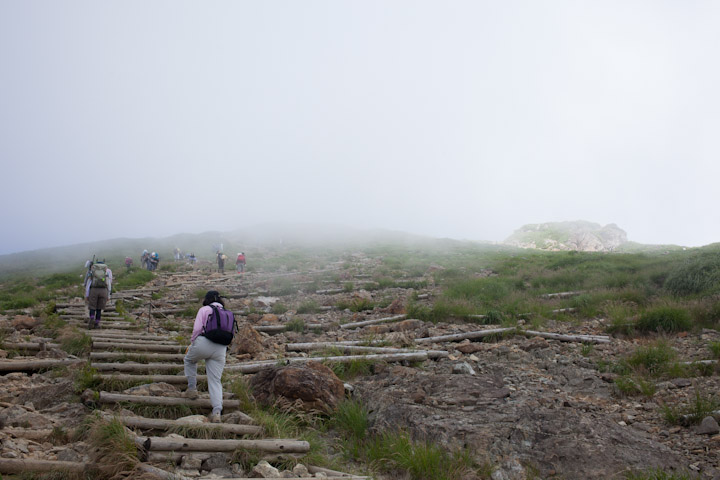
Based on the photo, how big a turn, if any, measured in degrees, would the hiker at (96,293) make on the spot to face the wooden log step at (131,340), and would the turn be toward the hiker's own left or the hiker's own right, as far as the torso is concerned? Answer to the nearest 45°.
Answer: approximately 180°

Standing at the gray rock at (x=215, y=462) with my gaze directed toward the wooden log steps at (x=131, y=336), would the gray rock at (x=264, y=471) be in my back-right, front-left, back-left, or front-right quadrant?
back-right

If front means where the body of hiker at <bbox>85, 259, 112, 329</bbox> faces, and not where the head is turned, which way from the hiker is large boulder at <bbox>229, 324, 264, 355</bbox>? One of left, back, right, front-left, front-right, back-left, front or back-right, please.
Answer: back-right

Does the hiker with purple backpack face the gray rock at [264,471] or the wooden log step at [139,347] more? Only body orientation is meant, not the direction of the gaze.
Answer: the wooden log step

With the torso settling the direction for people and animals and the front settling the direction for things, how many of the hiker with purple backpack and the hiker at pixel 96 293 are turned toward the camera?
0

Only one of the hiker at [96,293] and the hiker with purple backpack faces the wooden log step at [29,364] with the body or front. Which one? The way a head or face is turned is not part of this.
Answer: the hiker with purple backpack

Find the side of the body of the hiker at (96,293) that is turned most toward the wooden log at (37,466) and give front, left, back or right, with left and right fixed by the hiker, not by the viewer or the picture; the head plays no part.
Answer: back

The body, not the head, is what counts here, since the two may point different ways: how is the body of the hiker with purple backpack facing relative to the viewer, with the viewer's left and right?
facing away from the viewer and to the left of the viewer

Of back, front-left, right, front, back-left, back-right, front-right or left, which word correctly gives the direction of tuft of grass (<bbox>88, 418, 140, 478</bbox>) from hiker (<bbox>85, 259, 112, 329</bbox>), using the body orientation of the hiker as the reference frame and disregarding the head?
back

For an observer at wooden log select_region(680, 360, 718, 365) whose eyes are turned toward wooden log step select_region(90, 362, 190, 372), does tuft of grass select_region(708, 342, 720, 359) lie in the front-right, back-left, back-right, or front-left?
back-right

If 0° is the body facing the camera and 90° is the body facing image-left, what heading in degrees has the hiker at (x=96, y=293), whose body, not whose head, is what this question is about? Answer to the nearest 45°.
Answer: approximately 180°
